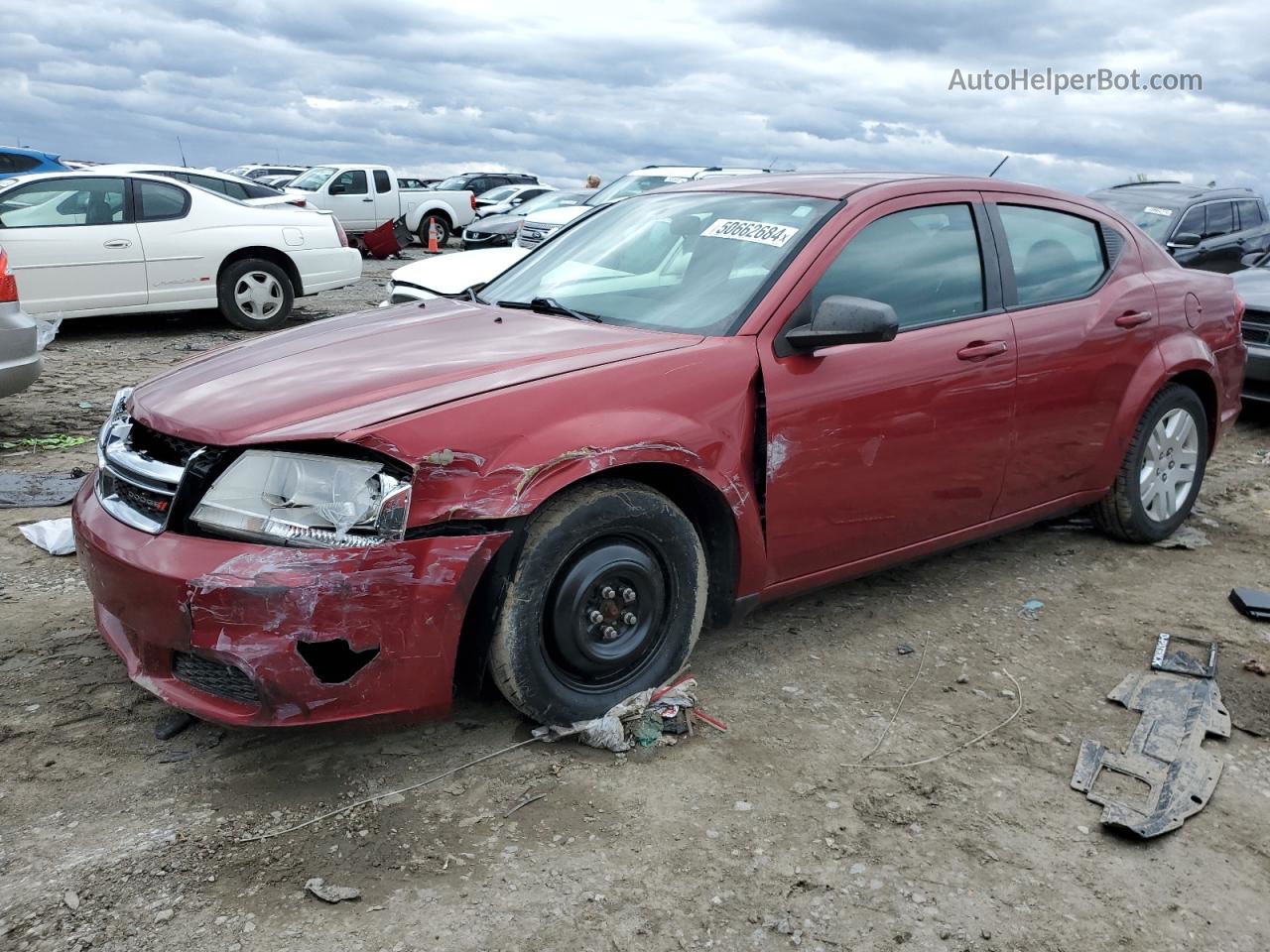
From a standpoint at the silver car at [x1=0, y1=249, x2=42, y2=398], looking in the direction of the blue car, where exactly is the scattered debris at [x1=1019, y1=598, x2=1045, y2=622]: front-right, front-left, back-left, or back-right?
back-right

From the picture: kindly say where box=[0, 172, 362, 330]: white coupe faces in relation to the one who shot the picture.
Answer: facing to the left of the viewer

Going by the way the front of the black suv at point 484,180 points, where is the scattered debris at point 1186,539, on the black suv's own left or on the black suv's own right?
on the black suv's own left

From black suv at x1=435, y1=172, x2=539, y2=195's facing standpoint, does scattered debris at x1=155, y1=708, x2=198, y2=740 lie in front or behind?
in front

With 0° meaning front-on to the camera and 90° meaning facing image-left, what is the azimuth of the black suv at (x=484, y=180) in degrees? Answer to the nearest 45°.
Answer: approximately 45°

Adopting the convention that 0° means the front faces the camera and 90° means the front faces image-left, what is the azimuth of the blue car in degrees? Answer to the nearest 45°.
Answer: approximately 90°

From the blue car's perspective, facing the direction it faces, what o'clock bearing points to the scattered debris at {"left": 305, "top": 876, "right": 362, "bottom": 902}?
The scattered debris is roughly at 9 o'clock from the blue car.

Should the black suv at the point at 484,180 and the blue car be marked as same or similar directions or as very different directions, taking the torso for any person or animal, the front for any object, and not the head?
same or similar directions

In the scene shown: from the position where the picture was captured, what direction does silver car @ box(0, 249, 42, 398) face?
facing to the left of the viewer

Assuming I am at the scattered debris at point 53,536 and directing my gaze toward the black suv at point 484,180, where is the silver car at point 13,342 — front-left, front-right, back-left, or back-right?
front-left
